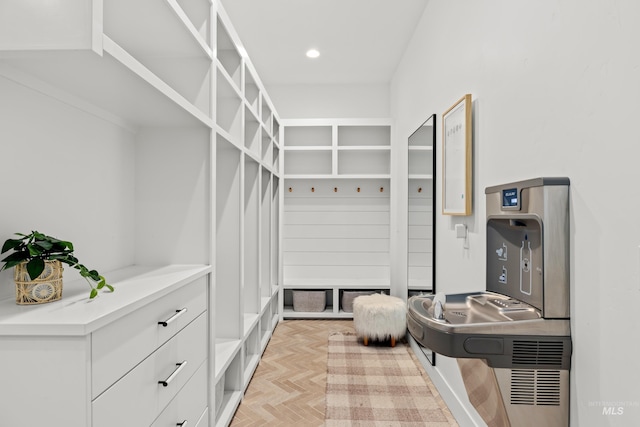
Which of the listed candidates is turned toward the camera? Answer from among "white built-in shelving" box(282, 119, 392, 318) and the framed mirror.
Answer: the white built-in shelving

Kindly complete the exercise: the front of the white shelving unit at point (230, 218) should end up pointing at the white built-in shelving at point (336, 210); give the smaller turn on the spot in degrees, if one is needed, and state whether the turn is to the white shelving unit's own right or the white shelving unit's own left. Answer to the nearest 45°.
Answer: approximately 45° to the white shelving unit's own left

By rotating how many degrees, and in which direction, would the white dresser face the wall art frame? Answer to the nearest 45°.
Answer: approximately 45° to its left

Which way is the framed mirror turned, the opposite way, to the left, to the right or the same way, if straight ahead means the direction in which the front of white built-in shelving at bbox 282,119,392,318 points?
to the right

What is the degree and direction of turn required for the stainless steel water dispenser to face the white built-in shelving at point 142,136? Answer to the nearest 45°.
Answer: approximately 45° to its right

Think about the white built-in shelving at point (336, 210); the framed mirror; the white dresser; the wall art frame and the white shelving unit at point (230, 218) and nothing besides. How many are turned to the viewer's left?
2

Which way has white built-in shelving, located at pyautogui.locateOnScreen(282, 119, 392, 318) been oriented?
toward the camera

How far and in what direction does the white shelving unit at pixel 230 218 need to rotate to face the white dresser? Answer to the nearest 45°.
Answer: approximately 90° to its right

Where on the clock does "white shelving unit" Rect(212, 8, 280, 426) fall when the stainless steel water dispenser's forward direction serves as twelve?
The white shelving unit is roughly at 2 o'clock from the stainless steel water dispenser.

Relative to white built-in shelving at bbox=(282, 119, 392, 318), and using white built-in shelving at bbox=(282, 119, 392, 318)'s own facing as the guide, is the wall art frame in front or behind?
in front

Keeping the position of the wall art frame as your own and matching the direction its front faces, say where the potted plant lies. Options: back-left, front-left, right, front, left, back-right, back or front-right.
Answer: front-left

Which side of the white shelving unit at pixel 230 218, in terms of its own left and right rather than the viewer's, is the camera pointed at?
right

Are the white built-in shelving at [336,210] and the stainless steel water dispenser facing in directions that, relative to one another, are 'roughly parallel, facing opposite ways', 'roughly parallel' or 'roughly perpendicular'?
roughly perpendicular

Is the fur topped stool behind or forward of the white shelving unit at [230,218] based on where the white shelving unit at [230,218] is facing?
forward

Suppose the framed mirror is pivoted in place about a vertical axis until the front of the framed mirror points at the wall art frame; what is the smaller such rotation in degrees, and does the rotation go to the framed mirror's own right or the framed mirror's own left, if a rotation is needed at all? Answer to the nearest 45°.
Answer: approximately 90° to the framed mirror's own left

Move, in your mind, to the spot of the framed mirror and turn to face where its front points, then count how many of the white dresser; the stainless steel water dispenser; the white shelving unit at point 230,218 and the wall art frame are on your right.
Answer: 0

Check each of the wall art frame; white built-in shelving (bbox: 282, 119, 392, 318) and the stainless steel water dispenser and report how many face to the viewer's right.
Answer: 0

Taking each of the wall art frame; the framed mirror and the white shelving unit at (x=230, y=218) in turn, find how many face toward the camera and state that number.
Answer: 0

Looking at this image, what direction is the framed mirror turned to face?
to the viewer's left

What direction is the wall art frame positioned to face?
to the viewer's left

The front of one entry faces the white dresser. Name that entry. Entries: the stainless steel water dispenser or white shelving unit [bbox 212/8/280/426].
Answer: the stainless steel water dispenser

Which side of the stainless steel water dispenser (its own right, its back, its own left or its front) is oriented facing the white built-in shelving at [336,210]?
right
